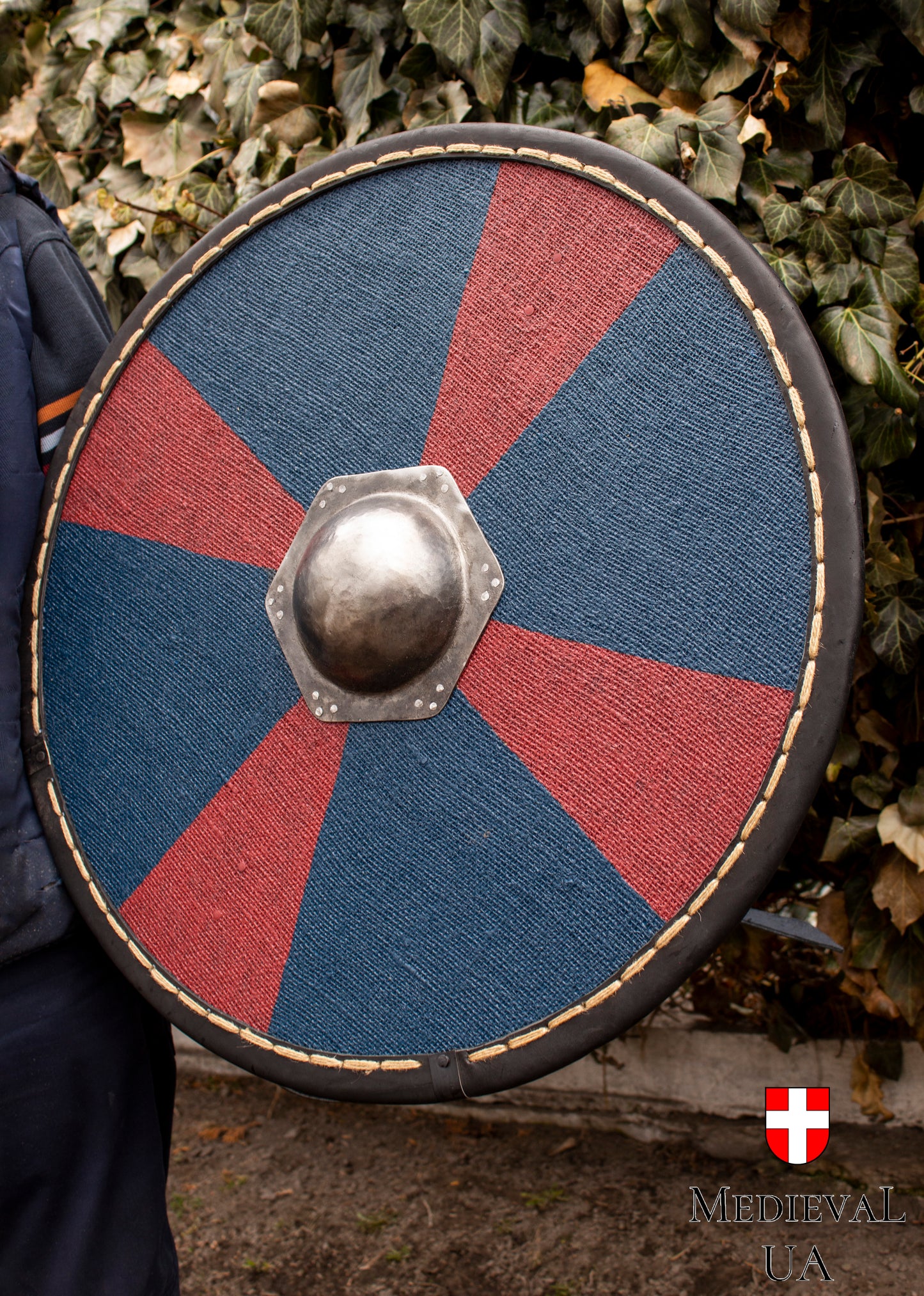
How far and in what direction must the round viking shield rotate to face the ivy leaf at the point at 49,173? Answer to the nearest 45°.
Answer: approximately 135° to its right

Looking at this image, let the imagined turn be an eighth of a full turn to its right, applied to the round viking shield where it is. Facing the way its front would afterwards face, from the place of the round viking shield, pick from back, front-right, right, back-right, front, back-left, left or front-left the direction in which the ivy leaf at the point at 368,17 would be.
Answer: right

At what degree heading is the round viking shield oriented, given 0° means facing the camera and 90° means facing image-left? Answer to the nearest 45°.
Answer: approximately 45°

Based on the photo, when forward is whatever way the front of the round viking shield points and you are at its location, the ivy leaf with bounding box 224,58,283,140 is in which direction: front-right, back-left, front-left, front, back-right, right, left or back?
back-right

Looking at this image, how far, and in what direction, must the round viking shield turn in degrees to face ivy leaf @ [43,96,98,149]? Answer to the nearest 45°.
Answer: approximately 135° to its right

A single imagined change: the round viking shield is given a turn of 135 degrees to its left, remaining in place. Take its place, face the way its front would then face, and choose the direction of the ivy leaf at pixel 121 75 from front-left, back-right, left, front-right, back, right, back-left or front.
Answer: left
